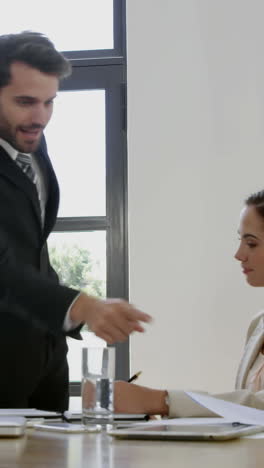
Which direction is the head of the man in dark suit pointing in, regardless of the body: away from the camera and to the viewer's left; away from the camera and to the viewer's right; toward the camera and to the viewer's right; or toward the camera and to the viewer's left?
toward the camera and to the viewer's right

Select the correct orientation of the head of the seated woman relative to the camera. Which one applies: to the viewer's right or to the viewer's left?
to the viewer's left

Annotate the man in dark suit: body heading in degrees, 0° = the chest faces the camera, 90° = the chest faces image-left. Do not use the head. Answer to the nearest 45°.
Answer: approximately 315°

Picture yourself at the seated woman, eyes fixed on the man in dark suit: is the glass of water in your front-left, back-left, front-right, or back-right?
front-left

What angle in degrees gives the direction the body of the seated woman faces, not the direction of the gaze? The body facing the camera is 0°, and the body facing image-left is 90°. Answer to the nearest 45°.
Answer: approximately 45°

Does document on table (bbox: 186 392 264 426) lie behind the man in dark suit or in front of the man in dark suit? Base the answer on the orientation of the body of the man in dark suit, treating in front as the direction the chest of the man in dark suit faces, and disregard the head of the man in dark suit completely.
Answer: in front

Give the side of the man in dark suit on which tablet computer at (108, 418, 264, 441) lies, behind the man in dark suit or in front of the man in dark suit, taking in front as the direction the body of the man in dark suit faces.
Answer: in front

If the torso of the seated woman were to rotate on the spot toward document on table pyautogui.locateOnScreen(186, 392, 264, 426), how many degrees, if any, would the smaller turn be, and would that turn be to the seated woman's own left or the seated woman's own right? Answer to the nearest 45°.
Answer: approximately 45° to the seated woman's own left

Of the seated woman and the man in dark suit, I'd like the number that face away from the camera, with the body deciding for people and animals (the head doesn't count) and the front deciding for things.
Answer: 0
